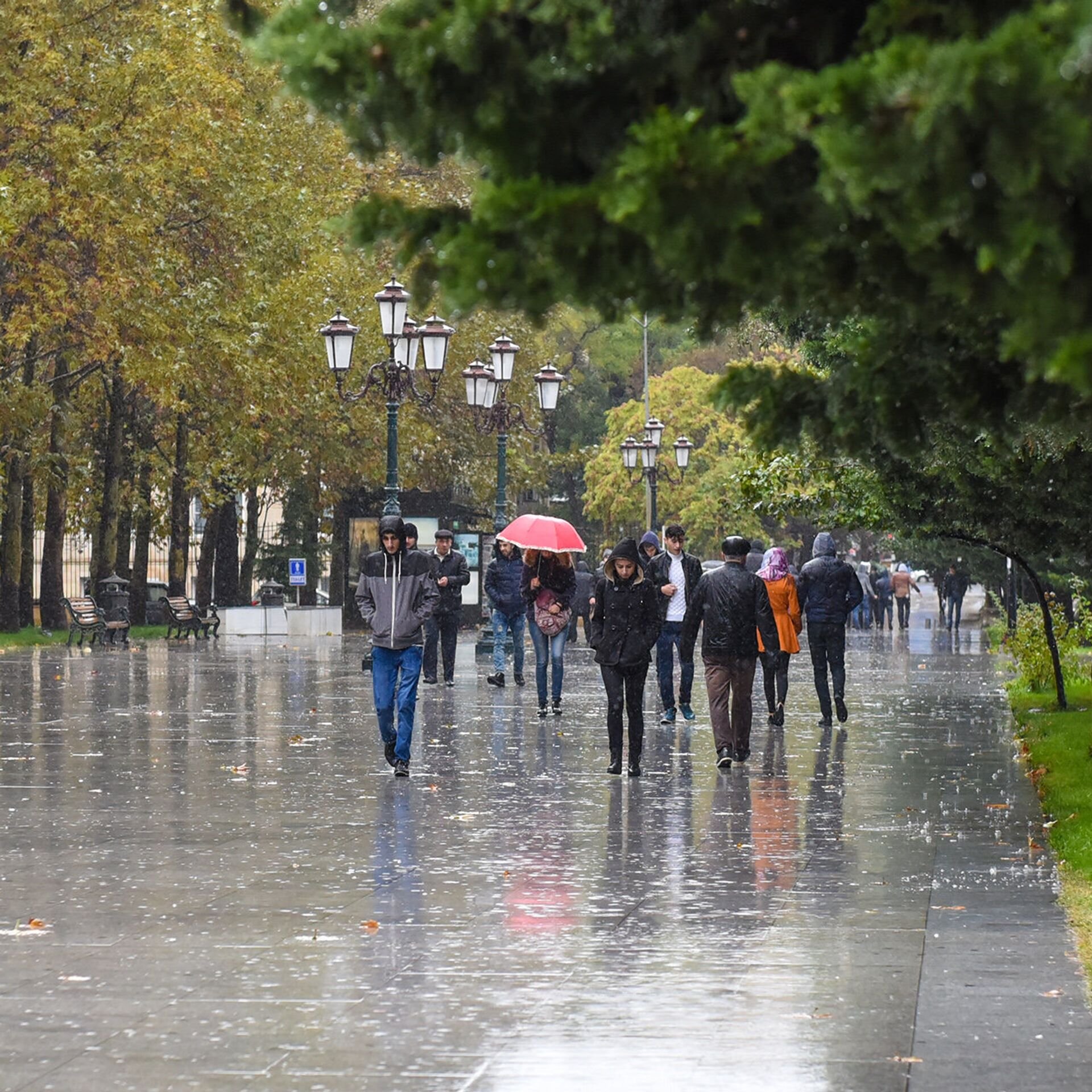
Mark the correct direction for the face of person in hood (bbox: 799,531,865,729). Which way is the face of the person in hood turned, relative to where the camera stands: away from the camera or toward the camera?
away from the camera

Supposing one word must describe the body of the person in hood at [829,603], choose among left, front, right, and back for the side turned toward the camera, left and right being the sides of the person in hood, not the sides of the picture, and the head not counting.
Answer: back

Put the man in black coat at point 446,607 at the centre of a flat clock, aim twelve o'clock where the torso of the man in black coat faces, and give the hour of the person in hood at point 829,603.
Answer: The person in hood is roughly at 11 o'clock from the man in black coat.

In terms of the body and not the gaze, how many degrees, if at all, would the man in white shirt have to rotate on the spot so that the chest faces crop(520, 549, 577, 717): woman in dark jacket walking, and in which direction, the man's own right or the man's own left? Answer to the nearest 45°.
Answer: approximately 135° to the man's own right

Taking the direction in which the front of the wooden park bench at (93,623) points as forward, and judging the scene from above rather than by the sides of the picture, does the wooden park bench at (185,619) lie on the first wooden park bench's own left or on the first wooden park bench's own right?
on the first wooden park bench's own left

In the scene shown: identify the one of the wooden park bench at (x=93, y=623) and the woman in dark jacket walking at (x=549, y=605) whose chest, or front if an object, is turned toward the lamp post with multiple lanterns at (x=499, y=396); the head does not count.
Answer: the wooden park bench

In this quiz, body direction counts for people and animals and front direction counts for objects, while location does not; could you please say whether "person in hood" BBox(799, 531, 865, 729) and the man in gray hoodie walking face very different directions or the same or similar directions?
very different directions

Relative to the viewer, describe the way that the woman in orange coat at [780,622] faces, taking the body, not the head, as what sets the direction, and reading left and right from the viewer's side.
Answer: facing away from the viewer

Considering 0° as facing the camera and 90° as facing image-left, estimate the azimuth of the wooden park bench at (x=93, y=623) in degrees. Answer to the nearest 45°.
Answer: approximately 315°

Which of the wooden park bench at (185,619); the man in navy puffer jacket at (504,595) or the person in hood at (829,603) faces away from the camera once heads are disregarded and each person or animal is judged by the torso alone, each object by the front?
the person in hood

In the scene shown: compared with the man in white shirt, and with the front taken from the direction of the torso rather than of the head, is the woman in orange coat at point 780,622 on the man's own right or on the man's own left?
on the man's own left
